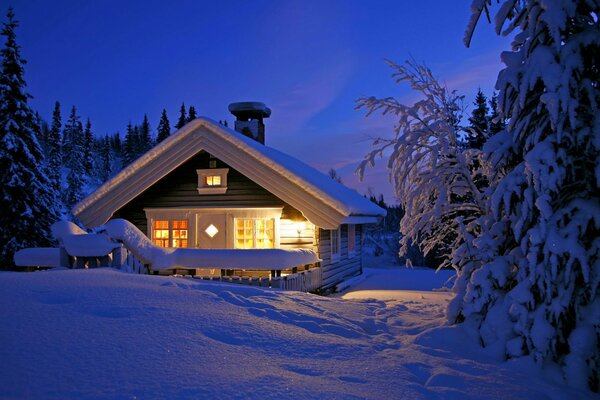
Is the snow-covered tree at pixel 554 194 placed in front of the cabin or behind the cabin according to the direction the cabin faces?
in front

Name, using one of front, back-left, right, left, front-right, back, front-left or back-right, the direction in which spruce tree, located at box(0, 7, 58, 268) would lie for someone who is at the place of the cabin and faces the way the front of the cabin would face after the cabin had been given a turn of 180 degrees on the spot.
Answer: front-left

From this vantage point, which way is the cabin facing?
toward the camera
